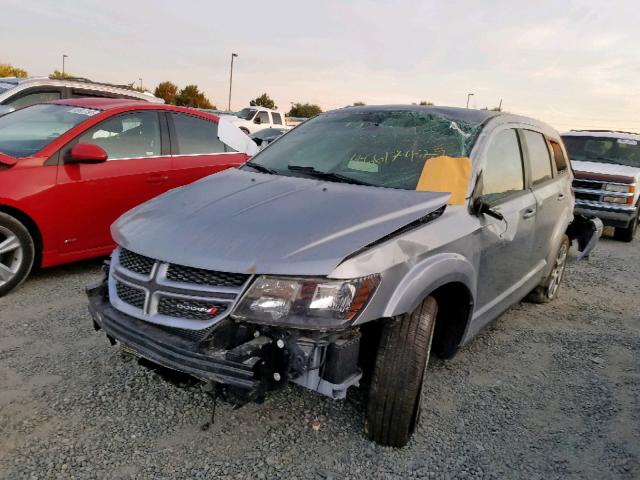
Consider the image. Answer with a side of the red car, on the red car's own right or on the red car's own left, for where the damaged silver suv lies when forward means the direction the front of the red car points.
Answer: on the red car's own left

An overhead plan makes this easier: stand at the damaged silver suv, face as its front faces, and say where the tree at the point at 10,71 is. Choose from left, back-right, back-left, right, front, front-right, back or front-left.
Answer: right

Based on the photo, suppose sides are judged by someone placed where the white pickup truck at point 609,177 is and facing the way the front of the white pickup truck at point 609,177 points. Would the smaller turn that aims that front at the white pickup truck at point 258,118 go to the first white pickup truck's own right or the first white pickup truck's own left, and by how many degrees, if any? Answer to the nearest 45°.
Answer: approximately 90° to the first white pickup truck's own right

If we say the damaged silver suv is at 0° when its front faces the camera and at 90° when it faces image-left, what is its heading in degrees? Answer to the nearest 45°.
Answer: approximately 45°

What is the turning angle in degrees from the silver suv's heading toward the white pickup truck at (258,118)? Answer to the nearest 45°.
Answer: approximately 180°

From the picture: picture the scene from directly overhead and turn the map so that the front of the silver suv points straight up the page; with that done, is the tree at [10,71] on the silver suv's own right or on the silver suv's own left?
on the silver suv's own right

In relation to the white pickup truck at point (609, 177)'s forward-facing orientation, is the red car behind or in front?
in front

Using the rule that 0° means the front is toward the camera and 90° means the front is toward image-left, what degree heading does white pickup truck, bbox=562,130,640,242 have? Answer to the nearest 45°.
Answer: approximately 45°
